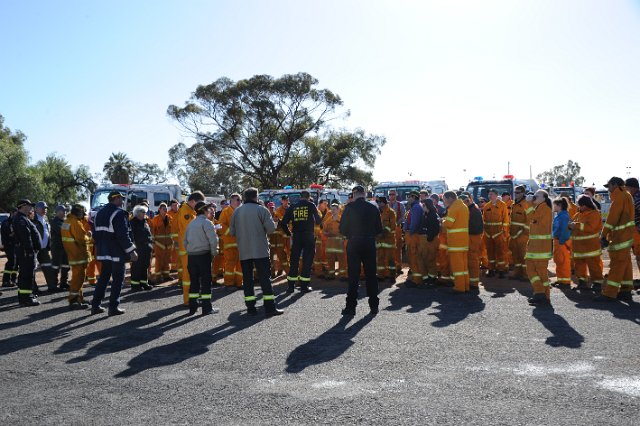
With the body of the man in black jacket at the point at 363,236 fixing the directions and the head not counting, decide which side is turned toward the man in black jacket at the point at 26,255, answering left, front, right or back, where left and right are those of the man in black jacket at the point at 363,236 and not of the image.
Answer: left

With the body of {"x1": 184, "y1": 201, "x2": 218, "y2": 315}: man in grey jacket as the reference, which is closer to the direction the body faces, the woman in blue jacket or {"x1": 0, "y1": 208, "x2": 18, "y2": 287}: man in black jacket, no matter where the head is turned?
the woman in blue jacket

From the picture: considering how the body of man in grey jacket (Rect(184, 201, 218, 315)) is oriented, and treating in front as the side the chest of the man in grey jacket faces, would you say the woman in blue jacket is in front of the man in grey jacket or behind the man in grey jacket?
in front

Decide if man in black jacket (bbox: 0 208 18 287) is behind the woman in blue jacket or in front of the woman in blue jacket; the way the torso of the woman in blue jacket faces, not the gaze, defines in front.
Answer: in front

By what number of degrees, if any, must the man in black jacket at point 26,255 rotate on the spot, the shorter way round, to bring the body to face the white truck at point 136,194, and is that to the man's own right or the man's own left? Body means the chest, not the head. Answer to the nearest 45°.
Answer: approximately 90° to the man's own left

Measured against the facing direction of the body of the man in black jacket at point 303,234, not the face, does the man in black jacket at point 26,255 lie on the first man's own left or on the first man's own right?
on the first man's own left

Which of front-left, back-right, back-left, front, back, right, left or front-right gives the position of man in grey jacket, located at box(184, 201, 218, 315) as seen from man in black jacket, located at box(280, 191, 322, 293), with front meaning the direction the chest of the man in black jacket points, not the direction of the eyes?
back-left

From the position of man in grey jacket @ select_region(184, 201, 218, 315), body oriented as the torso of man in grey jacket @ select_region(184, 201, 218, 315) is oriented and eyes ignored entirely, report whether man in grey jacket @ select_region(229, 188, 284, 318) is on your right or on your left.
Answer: on your right

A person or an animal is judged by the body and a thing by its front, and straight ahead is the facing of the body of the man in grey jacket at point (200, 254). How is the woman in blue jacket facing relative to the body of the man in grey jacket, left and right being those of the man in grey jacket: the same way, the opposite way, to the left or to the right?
to the left

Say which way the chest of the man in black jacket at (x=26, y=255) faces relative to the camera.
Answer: to the viewer's right

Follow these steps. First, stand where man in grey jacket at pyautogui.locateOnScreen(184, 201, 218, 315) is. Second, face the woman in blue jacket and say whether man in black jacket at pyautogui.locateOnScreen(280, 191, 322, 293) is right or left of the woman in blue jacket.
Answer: left

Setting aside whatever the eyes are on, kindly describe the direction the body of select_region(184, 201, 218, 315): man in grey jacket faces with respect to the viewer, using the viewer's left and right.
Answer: facing away from the viewer and to the right of the viewer

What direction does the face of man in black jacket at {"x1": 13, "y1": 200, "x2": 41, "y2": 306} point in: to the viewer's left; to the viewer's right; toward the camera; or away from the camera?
to the viewer's right

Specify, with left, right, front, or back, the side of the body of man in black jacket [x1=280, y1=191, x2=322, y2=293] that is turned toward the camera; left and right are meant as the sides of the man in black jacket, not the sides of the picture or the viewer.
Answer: back

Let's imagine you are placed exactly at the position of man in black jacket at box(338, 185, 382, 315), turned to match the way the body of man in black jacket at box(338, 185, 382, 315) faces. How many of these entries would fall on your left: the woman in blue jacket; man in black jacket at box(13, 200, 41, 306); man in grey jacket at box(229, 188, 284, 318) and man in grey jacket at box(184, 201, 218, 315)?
3

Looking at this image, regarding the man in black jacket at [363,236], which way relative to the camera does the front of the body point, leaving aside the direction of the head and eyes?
away from the camera
